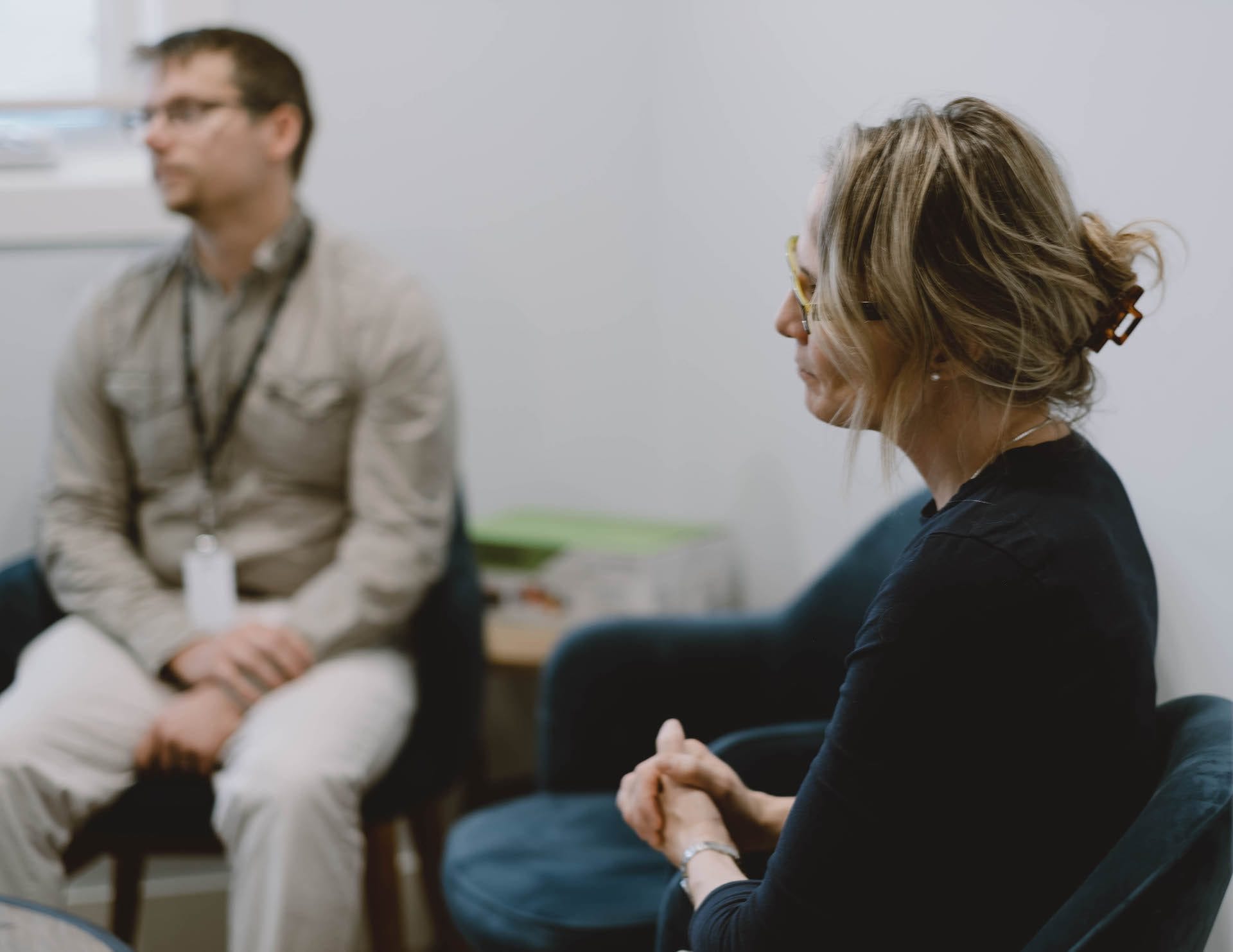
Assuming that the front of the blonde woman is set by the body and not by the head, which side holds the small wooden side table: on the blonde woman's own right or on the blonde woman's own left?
on the blonde woman's own right

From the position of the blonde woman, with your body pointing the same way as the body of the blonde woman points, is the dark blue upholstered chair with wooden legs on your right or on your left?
on your right

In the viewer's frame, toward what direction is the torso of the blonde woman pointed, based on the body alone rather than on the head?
to the viewer's left

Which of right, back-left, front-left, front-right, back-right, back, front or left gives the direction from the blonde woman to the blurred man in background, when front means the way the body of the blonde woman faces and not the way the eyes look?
front-right

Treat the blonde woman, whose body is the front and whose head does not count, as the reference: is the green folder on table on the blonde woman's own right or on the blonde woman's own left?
on the blonde woman's own right
